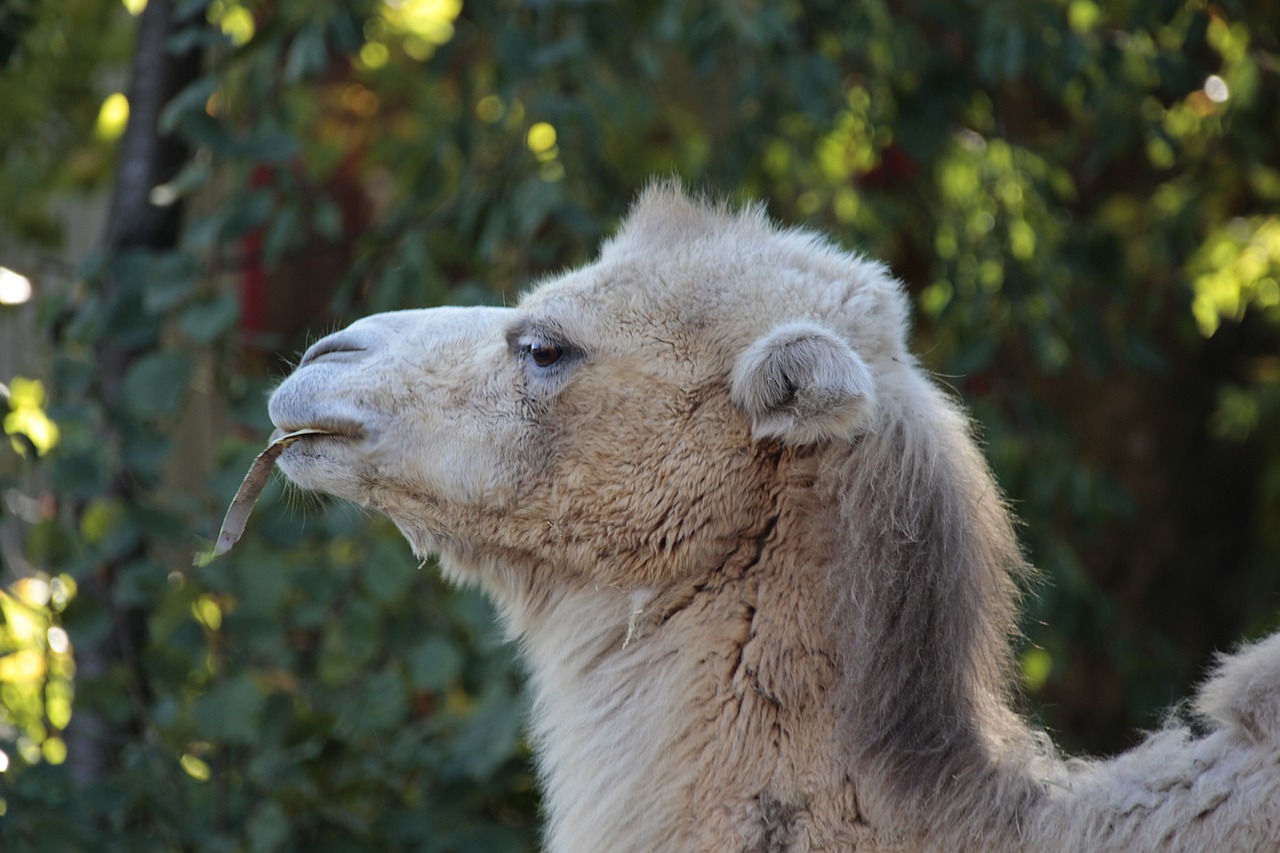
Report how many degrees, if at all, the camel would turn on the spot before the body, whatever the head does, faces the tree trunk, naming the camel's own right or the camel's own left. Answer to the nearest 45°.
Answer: approximately 45° to the camel's own right

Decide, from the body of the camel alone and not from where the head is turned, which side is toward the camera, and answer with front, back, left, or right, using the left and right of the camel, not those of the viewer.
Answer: left
